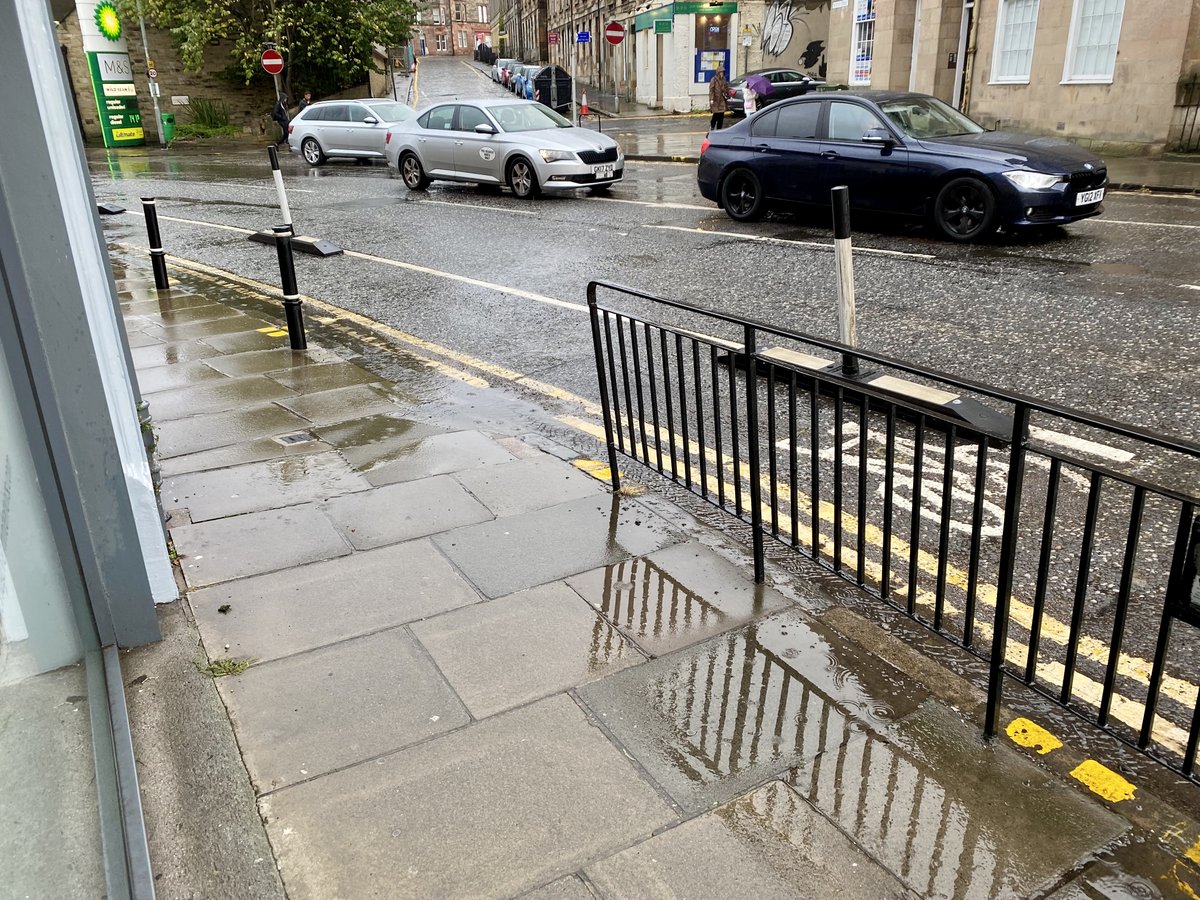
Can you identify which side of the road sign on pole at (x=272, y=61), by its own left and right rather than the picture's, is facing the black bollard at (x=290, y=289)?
front

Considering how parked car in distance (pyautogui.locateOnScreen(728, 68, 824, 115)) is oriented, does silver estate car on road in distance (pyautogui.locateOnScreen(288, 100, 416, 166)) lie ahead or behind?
behind

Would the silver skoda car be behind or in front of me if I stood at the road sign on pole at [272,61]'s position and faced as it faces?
in front

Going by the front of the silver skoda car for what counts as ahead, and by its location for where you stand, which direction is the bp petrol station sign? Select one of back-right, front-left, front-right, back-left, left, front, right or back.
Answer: back

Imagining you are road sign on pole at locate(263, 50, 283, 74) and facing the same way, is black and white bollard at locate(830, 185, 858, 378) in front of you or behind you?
in front

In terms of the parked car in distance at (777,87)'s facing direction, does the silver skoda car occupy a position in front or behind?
behind

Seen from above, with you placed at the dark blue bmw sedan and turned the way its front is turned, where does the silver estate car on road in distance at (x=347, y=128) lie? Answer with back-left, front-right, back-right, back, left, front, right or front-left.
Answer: back

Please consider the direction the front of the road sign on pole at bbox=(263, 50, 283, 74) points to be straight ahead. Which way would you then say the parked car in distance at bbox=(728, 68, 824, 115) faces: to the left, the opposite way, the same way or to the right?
to the left

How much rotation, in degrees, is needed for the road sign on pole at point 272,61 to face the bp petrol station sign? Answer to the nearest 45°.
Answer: approximately 135° to its right

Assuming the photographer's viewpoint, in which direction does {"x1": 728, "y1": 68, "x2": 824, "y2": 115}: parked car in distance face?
facing away from the viewer and to the right of the viewer

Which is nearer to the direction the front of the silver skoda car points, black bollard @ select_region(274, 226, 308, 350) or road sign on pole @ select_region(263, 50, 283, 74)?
the black bollard

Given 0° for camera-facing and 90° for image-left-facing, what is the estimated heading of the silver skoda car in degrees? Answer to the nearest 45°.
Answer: approximately 315°

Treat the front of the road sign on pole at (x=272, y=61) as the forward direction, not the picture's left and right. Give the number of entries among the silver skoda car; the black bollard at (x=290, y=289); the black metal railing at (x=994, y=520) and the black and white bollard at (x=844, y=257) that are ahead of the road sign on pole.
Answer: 4

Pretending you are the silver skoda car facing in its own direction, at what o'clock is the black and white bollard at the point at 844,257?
The black and white bollard is roughly at 1 o'clock from the silver skoda car.
